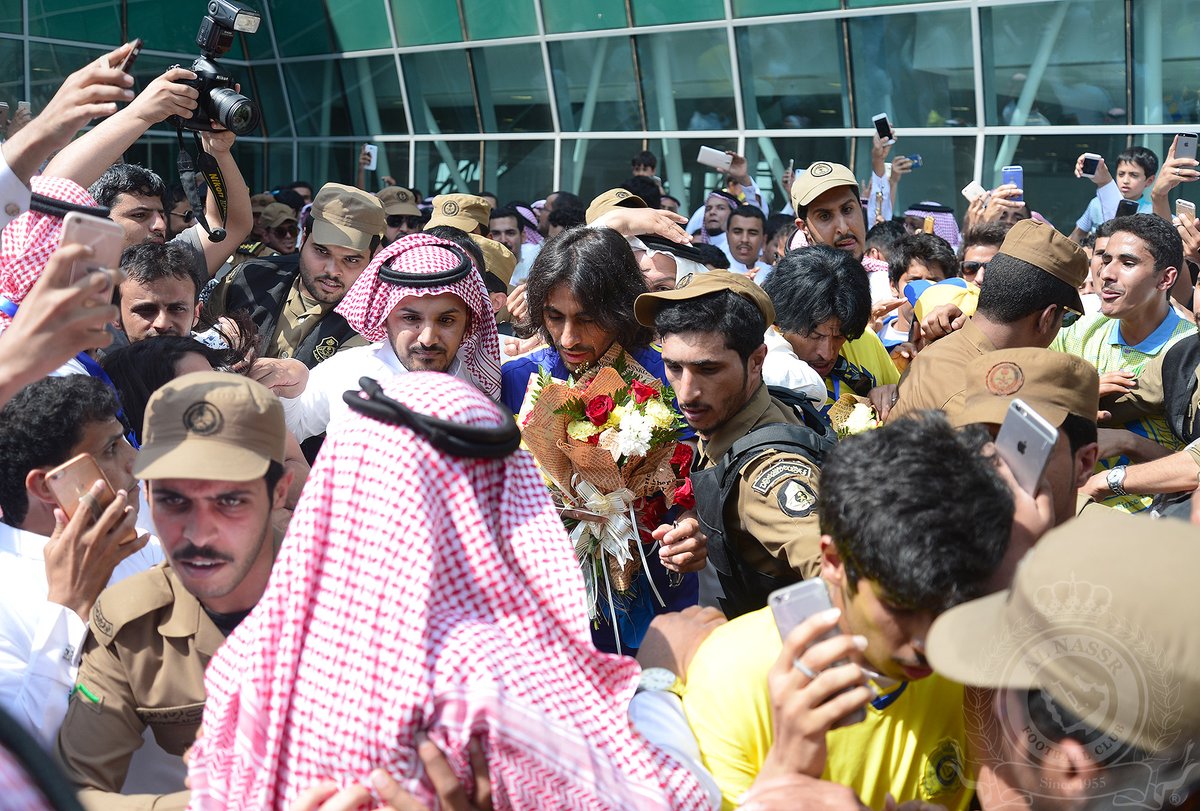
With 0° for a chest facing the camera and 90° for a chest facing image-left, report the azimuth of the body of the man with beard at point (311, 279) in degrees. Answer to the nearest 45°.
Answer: approximately 0°
